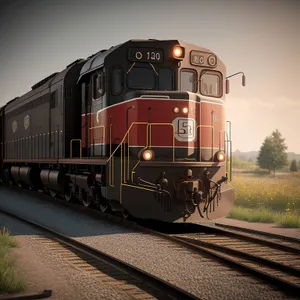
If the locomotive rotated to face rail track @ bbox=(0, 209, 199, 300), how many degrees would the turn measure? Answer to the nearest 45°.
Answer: approximately 45° to its right

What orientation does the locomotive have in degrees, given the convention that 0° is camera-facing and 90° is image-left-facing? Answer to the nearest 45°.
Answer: approximately 315°
